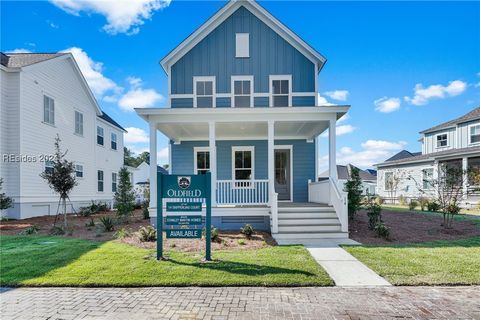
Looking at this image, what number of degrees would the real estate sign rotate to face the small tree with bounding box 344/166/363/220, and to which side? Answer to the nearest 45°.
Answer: approximately 135° to its left

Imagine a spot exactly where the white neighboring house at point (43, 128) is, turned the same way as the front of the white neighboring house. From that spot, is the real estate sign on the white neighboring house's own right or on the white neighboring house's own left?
on the white neighboring house's own left

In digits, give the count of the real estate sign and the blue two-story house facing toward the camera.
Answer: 2

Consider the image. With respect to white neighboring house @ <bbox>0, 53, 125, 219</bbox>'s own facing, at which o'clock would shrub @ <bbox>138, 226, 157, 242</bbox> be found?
The shrub is roughly at 10 o'clock from the white neighboring house.

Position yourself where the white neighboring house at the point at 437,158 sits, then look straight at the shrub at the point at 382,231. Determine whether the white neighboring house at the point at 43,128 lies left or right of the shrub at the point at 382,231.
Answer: right

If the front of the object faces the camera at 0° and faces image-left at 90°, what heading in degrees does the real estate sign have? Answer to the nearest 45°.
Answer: approximately 0°

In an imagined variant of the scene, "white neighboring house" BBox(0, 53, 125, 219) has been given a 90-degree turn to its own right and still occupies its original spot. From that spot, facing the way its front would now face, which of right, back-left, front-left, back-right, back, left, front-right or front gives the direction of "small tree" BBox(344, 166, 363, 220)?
back

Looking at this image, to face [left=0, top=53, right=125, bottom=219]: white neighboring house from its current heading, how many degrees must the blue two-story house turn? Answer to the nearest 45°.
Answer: approximately 90° to its right

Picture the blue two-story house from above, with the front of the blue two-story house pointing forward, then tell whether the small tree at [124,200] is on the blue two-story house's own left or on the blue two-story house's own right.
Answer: on the blue two-story house's own right
